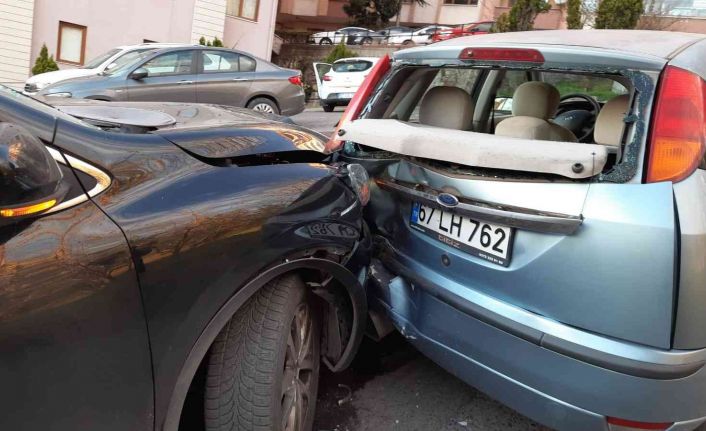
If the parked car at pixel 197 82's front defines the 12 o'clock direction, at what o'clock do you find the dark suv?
The dark suv is roughly at 9 o'clock from the parked car.

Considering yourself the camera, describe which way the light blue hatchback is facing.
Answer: facing away from the viewer and to the right of the viewer

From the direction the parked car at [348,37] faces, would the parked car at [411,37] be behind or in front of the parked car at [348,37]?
behind

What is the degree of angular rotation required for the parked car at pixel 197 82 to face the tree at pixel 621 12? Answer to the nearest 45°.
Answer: approximately 135° to its right

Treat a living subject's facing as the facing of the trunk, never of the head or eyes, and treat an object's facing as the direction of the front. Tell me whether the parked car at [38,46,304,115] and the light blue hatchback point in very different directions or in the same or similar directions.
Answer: very different directions

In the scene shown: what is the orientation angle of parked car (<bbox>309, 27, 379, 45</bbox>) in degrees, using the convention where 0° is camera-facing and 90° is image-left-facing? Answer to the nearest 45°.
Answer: approximately 90°

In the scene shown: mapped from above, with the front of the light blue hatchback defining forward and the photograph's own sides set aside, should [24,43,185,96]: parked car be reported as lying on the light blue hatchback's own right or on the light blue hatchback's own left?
on the light blue hatchback's own left

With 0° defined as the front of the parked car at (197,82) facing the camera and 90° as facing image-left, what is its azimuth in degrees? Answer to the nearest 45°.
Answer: approximately 90°
